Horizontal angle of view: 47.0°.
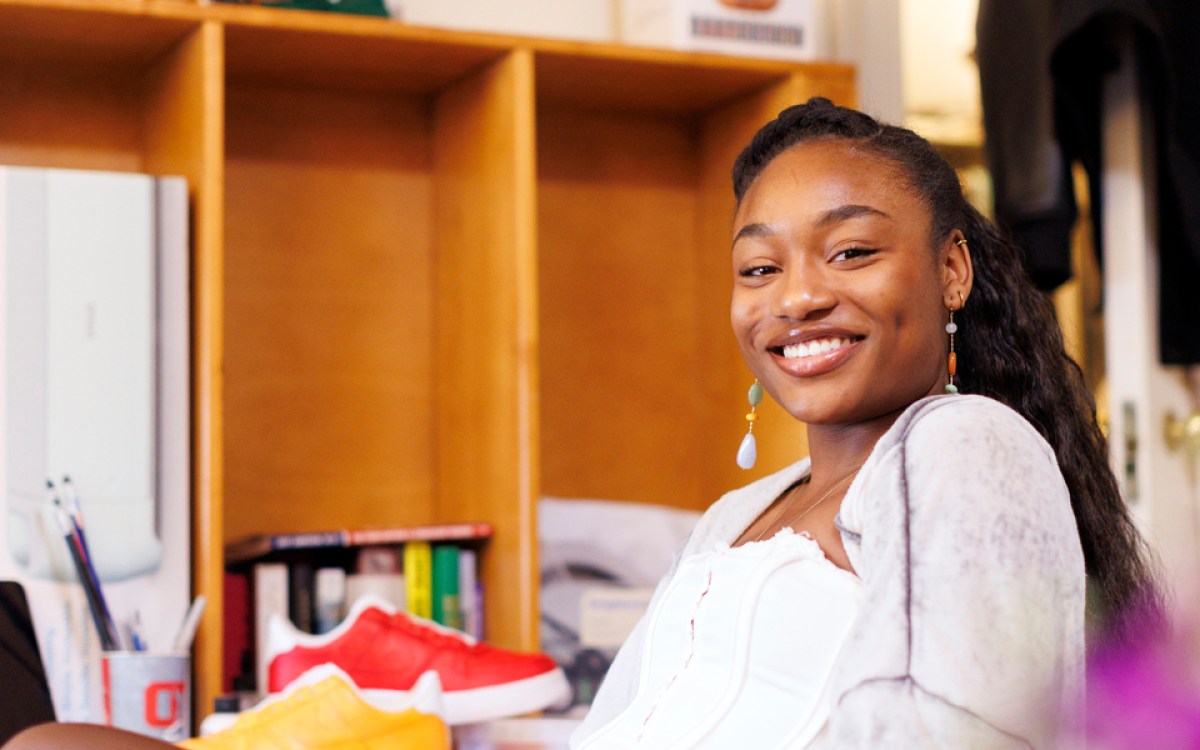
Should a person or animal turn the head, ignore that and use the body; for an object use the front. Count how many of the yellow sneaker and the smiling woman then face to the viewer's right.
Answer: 0

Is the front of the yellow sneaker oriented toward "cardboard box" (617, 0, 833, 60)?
no

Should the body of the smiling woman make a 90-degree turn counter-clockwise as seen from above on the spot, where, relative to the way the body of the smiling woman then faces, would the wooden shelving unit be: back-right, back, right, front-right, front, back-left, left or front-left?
back

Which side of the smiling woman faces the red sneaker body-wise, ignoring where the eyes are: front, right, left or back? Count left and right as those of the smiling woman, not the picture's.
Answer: right

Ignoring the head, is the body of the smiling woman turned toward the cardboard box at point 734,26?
no

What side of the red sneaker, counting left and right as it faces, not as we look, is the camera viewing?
right

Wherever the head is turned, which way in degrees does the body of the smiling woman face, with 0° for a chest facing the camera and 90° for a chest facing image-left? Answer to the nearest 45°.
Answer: approximately 45°

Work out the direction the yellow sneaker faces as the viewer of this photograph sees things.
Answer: facing to the left of the viewer

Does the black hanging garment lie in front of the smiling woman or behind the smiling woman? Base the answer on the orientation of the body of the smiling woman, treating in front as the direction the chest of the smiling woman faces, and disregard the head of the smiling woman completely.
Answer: behind

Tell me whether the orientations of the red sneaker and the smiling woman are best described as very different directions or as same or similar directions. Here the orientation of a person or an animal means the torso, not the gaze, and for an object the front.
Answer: very different directions
